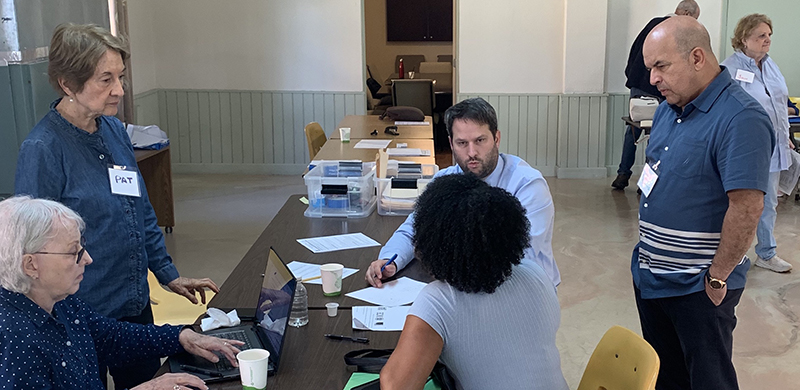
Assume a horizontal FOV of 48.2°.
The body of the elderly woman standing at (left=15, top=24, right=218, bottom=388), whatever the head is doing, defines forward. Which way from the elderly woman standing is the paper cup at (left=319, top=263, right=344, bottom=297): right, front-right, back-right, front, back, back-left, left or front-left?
front-left

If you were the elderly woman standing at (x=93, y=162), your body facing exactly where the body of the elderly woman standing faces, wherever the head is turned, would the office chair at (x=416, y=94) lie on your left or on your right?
on your left

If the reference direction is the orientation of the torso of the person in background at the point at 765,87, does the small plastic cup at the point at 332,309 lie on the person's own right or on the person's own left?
on the person's own right

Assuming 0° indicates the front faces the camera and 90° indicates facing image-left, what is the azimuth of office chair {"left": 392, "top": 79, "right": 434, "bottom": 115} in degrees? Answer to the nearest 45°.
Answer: approximately 180°

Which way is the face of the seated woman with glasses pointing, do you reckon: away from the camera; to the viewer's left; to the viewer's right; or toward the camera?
to the viewer's right

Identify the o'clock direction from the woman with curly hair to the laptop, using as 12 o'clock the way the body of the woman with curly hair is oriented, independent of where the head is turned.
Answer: The laptop is roughly at 10 o'clock from the woman with curly hair.

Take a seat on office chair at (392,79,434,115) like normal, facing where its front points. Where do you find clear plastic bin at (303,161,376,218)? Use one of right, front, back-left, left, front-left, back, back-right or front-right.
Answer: back

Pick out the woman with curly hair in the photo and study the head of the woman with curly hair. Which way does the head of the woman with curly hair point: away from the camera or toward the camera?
away from the camera

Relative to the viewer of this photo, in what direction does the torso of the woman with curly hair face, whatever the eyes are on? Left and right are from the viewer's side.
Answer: facing away from the viewer

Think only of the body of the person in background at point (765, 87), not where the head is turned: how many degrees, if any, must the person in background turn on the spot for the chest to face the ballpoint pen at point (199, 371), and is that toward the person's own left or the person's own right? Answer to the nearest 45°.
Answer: approximately 45° to the person's own right

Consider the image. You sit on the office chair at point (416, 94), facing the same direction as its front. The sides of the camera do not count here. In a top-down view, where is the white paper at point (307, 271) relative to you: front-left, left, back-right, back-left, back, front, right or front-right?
back
